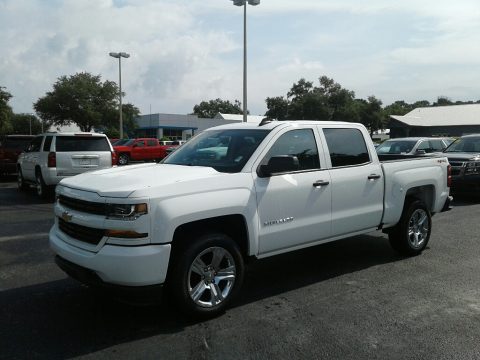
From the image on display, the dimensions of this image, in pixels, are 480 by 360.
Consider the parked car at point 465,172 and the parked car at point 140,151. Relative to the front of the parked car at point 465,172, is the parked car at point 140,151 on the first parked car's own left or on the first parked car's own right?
on the first parked car's own right

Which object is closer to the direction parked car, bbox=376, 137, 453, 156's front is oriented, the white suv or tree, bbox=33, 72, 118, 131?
the white suv

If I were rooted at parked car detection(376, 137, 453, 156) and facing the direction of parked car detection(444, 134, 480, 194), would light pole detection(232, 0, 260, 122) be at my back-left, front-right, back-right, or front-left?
back-right

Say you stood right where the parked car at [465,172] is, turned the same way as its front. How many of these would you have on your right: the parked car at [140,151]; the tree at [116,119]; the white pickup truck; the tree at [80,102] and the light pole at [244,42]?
4

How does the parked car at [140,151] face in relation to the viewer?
to the viewer's left

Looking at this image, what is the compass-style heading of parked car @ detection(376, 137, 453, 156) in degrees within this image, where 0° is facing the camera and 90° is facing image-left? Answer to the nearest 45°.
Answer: approximately 45°

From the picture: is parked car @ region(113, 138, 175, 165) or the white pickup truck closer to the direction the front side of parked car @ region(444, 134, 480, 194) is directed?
the white pickup truck

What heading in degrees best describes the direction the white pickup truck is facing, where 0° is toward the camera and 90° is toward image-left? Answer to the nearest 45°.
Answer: approximately 45°

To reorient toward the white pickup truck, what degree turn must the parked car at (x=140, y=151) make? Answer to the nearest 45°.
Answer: approximately 90° to its left

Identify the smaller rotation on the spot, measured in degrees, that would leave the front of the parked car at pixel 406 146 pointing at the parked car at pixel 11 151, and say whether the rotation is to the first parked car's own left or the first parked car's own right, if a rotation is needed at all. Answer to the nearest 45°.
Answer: approximately 45° to the first parked car's own right

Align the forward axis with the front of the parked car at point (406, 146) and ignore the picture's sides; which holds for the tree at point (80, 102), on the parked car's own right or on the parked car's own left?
on the parked car's own right
